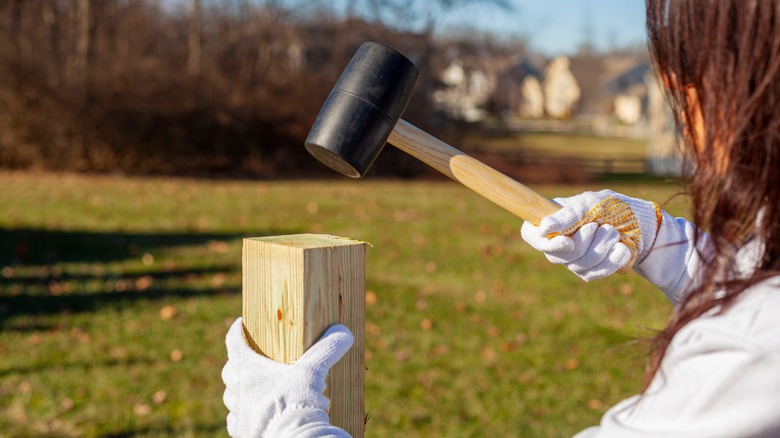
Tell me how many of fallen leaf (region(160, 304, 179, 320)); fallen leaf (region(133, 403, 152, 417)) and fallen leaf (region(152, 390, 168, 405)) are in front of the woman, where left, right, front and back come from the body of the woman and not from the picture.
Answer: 3

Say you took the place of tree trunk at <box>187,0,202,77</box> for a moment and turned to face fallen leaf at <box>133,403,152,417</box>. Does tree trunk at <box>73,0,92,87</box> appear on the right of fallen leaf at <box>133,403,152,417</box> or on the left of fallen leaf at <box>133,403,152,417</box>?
right

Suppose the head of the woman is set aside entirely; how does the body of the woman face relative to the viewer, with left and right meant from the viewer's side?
facing away from the viewer and to the left of the viewer

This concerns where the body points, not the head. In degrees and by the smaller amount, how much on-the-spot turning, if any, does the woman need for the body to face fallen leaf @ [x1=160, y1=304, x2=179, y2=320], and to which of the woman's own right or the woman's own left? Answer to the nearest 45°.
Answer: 0° — they already face it

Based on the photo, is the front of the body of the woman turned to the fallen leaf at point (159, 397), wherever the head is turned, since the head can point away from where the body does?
yes

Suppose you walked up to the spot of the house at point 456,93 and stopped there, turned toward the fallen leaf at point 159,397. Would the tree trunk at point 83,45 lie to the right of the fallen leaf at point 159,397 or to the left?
right

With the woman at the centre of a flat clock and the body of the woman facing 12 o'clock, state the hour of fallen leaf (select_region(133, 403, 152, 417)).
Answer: The fallen leaf is roughly at 12 o'clock from the woman.

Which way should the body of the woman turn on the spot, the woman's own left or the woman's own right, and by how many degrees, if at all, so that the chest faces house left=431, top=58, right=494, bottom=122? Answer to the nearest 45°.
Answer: approximately 45° to the woman's own right

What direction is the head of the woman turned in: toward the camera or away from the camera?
away from the camera
